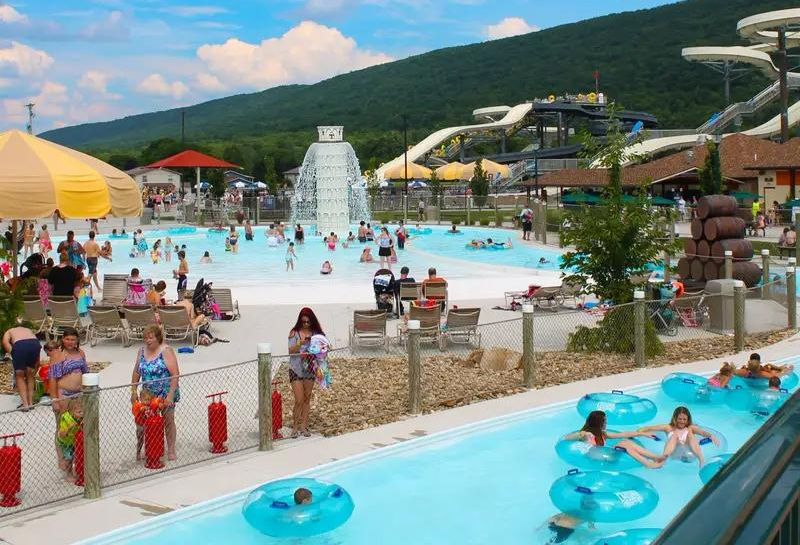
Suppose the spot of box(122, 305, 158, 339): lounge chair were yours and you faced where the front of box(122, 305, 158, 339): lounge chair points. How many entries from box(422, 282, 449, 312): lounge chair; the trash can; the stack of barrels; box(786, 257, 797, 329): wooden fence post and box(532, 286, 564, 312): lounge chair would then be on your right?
5

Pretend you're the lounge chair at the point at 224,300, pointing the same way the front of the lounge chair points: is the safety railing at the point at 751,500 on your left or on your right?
on your right

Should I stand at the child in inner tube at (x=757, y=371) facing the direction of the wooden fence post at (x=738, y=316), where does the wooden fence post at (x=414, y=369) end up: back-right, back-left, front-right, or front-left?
back-left

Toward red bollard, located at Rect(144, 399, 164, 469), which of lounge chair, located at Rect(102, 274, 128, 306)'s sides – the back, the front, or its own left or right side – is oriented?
back

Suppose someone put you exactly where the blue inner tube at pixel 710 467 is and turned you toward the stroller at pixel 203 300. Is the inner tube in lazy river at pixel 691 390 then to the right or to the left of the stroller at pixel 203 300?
right

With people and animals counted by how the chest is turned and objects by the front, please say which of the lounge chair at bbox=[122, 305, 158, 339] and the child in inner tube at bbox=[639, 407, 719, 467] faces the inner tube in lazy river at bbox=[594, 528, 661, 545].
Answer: the child in inner tube

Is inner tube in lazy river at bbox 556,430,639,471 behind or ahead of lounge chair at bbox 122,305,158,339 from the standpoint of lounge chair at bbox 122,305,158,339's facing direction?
behind

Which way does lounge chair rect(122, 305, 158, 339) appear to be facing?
away from the camera
